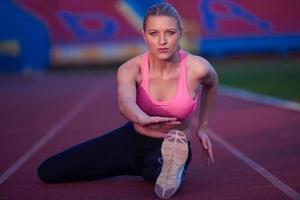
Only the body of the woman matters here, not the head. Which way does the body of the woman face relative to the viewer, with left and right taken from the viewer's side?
facing the viewer

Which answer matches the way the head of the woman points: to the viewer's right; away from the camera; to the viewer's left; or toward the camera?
toward the camera
